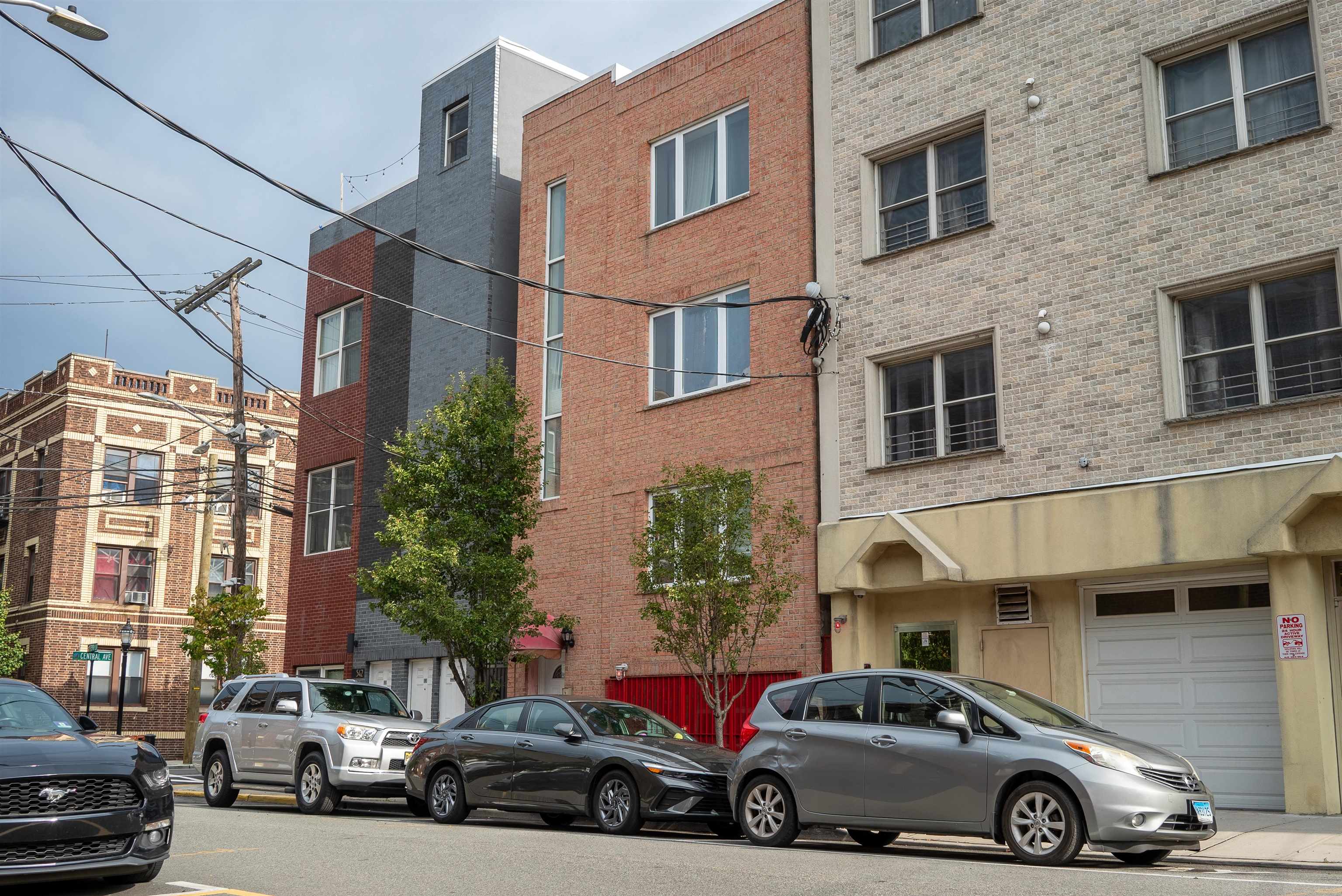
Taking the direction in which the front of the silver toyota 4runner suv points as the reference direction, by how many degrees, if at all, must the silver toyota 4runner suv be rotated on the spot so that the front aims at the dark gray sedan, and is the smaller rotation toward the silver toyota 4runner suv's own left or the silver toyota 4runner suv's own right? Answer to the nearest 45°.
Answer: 0° — it already faces it

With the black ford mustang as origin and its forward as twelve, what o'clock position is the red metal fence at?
The red metal fence is roughly at 9 o'clock from the black ford mustang.

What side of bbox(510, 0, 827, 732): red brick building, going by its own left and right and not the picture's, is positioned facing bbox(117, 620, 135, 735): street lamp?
right

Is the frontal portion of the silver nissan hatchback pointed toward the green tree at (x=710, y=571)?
no

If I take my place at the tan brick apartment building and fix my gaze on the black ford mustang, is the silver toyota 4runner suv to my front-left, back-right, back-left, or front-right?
front-right

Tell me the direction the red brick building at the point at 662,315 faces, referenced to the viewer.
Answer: facing the viewer and to the left of the viewer

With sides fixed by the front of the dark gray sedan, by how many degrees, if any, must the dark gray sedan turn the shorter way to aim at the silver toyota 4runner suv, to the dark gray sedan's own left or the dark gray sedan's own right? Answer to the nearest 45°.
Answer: approximately 180°

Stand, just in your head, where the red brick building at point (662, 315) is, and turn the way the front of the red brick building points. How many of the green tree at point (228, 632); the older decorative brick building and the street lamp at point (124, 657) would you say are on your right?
3

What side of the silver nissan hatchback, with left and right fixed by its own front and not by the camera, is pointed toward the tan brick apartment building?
left

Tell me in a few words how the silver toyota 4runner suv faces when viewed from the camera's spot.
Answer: facing the viewer and to the right of the viewer

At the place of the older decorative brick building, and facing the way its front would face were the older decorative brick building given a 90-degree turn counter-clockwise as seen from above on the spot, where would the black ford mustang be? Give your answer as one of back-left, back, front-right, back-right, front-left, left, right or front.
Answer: back-right

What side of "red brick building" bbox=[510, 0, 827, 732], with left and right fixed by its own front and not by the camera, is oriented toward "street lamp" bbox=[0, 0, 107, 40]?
front

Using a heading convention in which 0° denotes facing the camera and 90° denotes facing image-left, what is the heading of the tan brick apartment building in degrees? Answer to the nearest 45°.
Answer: approximately 45°

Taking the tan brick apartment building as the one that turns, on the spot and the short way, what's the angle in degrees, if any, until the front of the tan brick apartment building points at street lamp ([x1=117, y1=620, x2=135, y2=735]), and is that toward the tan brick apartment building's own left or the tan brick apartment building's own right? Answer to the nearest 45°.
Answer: approximately 90° to the tan brick apartment building's own right

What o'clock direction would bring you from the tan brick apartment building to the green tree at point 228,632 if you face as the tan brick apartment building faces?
The green tree is roughly at 2 o'clock from the tan brick apartment building.

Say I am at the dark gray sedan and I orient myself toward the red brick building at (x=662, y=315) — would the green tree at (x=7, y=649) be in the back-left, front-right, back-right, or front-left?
front-left
